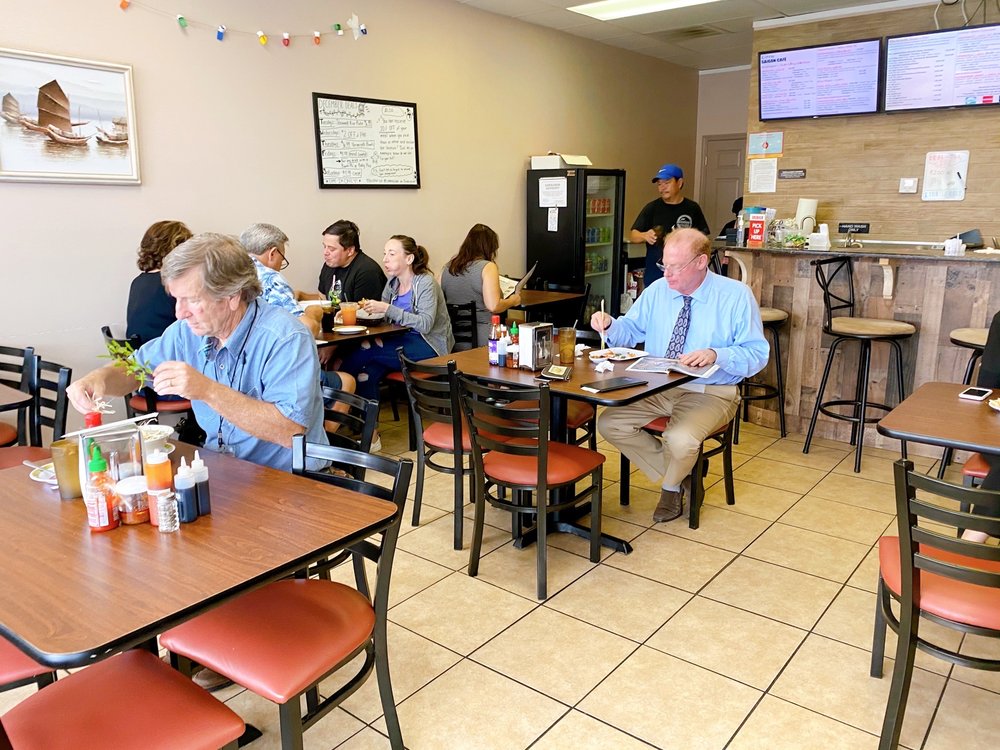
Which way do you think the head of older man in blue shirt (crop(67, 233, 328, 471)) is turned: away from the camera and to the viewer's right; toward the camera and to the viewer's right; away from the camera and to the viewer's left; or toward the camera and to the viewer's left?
toward the camera and to the viewer's left

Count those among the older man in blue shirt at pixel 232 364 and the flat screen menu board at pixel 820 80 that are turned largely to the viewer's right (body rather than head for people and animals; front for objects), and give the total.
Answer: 0

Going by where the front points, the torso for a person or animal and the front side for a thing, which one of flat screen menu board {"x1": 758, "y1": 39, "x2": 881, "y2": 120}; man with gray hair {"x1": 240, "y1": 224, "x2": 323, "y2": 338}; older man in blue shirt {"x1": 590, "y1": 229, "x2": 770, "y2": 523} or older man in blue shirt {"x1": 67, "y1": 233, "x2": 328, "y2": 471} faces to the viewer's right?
the man with gray hair

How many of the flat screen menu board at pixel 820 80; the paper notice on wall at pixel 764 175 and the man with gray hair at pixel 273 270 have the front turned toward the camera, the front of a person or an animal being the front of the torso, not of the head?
2

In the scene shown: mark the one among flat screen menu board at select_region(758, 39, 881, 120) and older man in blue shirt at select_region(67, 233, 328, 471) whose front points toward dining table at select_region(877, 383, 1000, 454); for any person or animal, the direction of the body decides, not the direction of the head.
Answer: the flat screen menu board

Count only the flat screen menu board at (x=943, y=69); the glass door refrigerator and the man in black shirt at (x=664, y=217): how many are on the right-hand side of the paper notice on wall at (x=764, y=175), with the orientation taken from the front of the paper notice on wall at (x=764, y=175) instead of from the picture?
2

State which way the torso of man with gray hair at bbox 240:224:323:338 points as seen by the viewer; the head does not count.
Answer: to the viewer's right

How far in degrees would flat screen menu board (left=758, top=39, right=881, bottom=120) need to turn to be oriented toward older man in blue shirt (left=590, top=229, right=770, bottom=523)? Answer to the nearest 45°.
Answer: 0° — it already faces them

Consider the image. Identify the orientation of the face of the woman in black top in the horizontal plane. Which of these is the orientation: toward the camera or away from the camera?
away from the camera

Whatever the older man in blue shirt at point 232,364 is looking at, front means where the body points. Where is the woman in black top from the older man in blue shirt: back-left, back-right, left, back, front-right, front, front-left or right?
back-right
